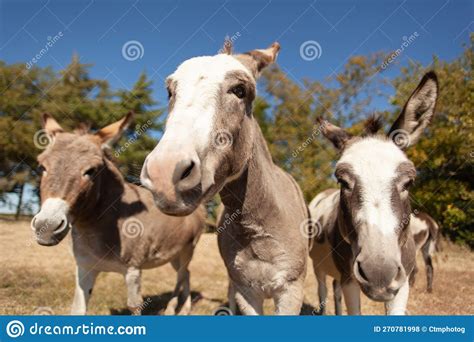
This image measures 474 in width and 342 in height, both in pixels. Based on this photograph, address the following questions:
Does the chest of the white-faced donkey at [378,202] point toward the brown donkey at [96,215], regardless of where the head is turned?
no

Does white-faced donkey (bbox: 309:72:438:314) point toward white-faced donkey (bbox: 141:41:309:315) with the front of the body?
no

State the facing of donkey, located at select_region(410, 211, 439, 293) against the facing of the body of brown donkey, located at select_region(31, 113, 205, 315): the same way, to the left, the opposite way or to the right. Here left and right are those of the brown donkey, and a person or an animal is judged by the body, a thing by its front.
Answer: to the right

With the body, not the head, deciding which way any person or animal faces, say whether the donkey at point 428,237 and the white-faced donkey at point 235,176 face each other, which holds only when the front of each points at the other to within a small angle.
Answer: no

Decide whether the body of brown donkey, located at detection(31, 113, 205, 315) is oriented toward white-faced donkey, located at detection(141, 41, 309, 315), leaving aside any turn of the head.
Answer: no

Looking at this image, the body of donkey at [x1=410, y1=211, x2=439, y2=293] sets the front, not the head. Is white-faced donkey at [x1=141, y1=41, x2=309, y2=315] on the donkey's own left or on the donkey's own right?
on the donkey's own left

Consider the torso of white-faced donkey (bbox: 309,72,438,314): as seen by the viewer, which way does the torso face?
toward the camera

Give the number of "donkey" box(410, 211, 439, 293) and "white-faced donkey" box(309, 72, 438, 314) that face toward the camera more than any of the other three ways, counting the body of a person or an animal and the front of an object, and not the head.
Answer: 1

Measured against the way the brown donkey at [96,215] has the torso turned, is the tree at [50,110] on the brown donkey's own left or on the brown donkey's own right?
on the brown donkey's own right

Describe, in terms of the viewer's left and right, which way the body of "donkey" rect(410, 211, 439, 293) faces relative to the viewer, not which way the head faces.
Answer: facing to the left of the viewer

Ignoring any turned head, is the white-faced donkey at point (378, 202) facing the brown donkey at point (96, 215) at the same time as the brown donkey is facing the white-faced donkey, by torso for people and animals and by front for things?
no

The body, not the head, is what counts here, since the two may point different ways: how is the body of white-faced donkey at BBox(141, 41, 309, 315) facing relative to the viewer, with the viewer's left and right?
facing the viewer and to the left of the viewer

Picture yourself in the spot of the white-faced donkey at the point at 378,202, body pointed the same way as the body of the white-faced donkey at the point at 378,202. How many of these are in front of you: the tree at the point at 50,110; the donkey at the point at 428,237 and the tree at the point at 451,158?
0
